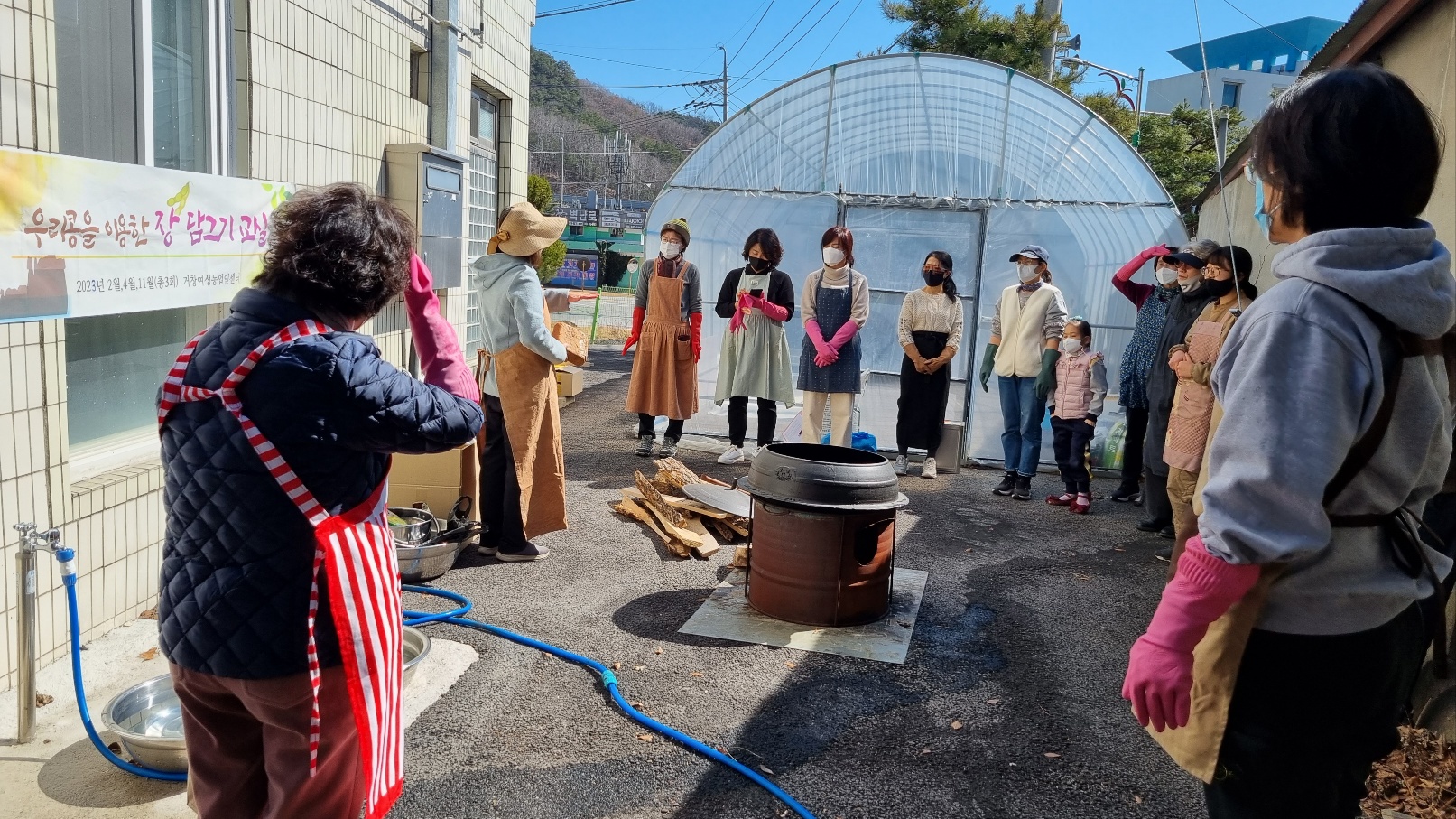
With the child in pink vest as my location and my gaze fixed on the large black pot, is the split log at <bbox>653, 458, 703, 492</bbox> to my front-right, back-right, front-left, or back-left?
front-right

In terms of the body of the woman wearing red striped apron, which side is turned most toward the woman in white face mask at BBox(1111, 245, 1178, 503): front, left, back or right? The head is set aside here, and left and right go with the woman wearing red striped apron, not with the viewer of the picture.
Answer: front

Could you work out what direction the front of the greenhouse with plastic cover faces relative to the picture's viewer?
facing the viewer

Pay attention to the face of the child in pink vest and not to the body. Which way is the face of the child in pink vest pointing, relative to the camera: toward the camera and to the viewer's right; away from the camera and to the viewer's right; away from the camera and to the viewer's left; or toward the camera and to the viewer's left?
toward the camera and to the viewer's left

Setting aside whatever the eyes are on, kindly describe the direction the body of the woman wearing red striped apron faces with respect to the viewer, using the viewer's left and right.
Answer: facing away from the viewer and to the right of the viewer

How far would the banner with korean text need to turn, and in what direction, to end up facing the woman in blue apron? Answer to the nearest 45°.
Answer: approximately 90° to its left

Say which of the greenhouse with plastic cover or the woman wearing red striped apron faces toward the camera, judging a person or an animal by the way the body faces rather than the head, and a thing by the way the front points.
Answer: the greenhouse with plastic cover

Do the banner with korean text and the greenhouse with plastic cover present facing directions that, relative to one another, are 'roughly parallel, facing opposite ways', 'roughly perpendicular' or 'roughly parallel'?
roughly perpendicular

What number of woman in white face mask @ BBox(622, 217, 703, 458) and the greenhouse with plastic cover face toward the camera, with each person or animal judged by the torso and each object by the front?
2

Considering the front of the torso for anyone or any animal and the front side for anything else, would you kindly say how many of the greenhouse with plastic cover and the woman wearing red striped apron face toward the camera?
1

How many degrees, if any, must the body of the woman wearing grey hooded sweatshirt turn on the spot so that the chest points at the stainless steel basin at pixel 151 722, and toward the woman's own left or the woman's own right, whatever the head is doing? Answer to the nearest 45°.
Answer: approximately 45° to the woman's own left

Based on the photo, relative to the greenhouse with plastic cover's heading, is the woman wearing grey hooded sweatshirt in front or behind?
in front

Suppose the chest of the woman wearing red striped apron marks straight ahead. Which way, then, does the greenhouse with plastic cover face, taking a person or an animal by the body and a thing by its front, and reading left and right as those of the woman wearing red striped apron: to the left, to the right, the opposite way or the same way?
the opposite way

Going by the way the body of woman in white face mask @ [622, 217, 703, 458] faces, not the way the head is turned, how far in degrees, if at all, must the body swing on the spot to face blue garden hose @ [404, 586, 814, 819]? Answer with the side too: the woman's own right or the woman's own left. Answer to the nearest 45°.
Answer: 0° — they already face it

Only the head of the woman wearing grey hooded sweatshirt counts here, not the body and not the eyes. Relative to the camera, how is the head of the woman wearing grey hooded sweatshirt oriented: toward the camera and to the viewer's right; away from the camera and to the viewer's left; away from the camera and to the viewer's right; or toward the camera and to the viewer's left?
away from the camera and to the viewer's left

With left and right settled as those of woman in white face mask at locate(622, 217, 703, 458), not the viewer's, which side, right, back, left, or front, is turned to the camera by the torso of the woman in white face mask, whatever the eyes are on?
front

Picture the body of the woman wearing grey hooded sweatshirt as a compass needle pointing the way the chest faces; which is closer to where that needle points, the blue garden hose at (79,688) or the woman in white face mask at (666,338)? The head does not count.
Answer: the woman in white face mask

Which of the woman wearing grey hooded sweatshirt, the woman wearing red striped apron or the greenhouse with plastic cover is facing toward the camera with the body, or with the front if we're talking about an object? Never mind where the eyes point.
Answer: the greenhouse with plastic cover

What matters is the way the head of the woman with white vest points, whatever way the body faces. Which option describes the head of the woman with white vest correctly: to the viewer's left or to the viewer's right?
to the viewer's left
